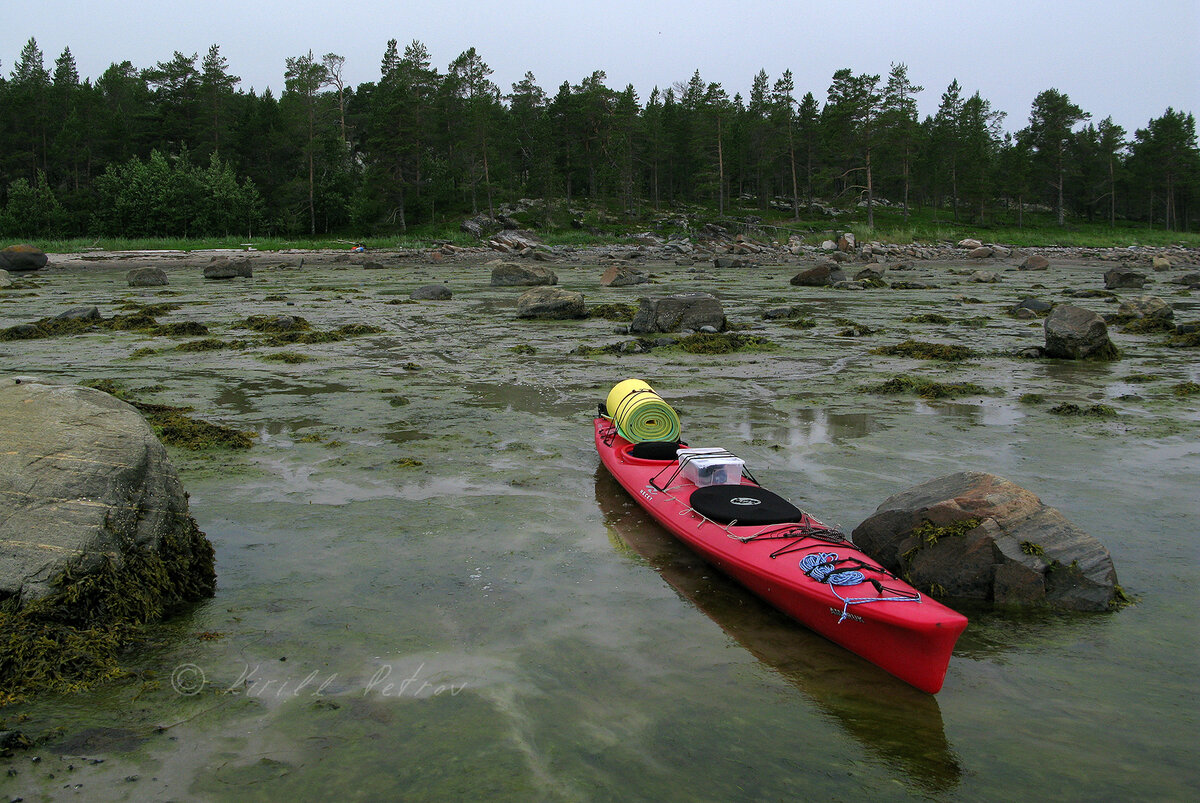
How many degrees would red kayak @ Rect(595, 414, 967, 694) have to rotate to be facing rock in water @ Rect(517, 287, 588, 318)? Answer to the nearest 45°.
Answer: approximately 135° to its left

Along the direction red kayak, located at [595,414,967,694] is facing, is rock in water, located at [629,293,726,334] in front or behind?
behind

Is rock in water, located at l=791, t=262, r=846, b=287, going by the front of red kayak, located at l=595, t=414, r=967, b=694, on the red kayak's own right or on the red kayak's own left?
on the red kayak's own left

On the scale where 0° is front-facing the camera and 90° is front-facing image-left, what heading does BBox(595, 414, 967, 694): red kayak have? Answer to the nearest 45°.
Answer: approximately 315°

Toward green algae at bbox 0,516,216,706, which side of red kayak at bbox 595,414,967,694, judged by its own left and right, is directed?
right

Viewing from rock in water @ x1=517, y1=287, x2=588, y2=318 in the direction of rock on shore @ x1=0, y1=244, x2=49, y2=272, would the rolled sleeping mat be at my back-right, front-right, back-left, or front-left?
back-left

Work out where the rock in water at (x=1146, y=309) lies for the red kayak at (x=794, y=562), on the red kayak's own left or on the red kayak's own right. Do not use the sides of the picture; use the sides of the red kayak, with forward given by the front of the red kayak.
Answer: on the red kayak's own left

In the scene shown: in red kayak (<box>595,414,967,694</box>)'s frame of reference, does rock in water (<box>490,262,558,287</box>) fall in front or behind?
behind

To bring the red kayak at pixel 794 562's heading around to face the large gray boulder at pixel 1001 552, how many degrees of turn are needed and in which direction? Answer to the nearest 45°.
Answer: approximately 45° to its left

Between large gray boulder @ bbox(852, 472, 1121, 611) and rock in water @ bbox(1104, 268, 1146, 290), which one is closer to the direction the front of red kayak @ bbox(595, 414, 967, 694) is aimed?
the large gray boulder
